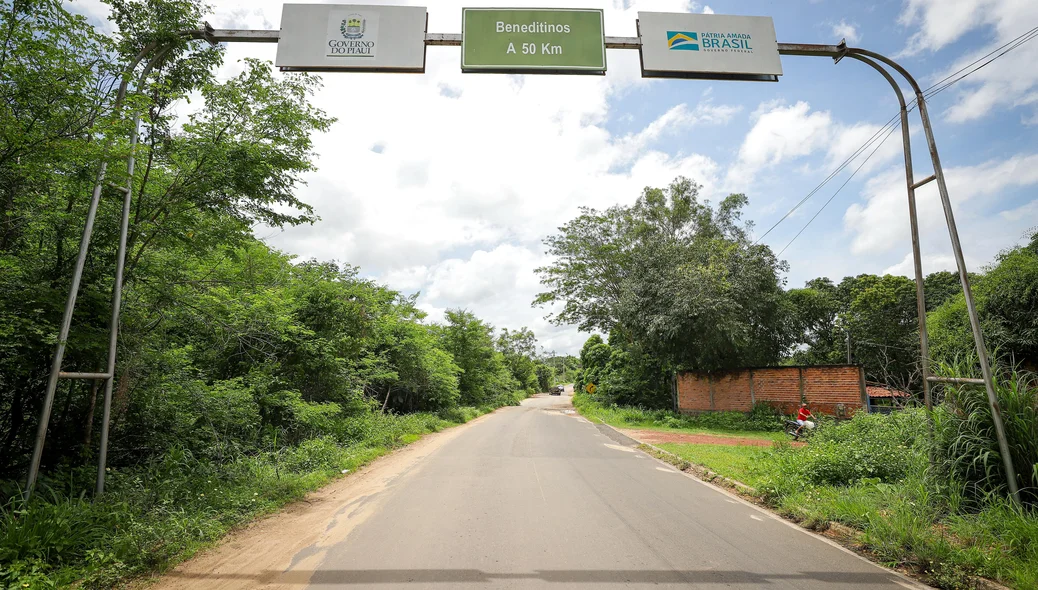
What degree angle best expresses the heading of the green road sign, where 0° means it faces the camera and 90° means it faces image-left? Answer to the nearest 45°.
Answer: approximately 0°

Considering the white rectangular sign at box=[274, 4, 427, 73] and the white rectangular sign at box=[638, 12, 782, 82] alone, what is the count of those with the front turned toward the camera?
2

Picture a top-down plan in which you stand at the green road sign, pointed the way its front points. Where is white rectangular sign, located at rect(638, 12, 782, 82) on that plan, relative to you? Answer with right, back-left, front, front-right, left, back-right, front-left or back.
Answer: left

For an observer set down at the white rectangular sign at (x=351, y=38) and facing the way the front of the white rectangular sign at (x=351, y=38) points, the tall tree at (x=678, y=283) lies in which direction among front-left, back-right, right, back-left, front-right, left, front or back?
back-left

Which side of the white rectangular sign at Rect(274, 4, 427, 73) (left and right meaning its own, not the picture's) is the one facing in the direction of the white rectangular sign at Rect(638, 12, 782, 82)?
left

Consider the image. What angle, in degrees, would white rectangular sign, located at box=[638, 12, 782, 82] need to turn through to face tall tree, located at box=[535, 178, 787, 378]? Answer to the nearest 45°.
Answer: approximately 180°

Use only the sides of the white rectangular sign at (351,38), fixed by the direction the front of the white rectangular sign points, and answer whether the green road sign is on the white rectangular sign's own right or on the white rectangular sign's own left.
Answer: on the white rectangular sign's own left

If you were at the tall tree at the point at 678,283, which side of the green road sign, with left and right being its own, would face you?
back

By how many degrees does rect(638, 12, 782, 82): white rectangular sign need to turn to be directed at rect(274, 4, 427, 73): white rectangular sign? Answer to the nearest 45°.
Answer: approximately 45° to its right
